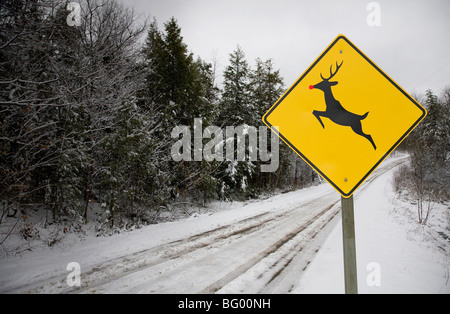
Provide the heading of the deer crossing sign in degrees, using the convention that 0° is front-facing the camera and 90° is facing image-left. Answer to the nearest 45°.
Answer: approximately 0°

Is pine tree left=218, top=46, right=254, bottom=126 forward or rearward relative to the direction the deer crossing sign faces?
rearward
